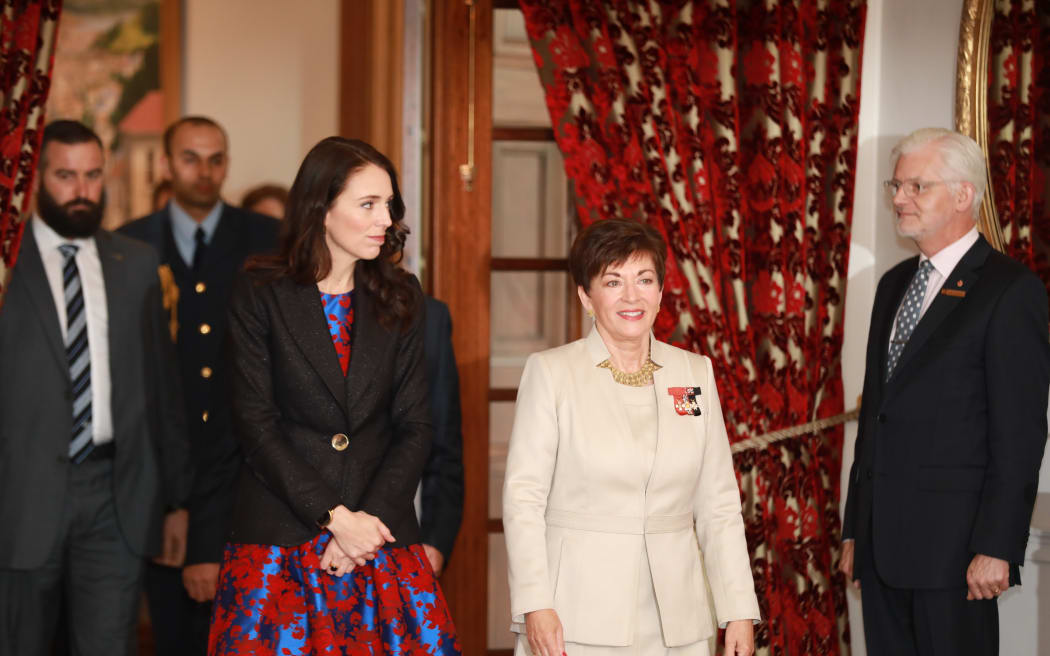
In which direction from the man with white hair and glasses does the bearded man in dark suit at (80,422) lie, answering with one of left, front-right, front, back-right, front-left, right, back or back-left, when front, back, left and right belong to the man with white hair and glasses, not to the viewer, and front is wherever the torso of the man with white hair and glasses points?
front-right

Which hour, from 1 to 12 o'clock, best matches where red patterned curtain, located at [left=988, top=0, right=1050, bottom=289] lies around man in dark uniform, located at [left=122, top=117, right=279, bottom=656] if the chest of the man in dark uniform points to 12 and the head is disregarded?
The red patterned curtain is roughly at 10 o'clock from the man in dark uniform.

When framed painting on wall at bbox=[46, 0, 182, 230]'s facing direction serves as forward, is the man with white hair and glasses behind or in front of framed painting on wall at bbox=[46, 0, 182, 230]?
in front

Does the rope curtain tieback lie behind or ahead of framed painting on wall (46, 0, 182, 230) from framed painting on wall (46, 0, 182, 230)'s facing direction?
ahead

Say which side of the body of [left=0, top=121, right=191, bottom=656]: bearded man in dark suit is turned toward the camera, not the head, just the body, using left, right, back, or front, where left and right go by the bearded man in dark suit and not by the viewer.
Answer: front

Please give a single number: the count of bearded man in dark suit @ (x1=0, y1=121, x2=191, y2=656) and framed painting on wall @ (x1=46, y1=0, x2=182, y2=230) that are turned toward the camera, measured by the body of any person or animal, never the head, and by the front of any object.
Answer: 2

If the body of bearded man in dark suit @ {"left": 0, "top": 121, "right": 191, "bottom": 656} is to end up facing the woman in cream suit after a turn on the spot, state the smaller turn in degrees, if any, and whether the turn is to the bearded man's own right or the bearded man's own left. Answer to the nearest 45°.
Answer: approximately 45° to the bearded man's own left

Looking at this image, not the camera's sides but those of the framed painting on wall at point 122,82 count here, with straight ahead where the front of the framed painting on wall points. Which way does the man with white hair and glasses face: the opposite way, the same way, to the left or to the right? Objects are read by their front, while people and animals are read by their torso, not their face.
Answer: to the right

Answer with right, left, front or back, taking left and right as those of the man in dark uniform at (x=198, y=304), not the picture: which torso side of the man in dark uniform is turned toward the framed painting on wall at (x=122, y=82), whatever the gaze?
back

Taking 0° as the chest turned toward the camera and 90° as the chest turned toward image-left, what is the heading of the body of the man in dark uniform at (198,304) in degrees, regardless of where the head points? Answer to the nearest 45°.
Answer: approximately 0°

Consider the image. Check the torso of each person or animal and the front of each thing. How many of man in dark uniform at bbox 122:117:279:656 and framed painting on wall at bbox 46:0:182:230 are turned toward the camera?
2

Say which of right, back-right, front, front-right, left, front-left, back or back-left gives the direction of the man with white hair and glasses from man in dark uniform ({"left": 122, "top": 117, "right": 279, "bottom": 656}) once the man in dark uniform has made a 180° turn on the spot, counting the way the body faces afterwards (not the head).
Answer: back-right

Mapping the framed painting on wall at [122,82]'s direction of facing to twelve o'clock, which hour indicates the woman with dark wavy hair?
The woman with dark wavy hair is roughly at 12 o'clock from the framed painting on wall.

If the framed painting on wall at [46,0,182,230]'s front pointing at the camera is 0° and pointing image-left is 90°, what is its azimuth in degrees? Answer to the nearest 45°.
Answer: approximately 0°
